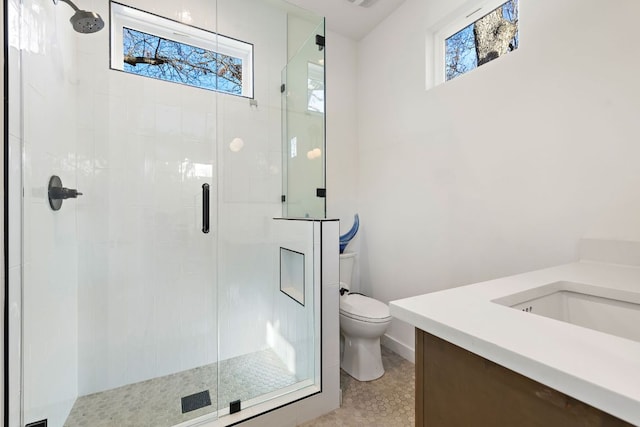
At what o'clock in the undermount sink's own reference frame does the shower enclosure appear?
The shower enclosure is roughly at 1 o'clock from the undermount sink.

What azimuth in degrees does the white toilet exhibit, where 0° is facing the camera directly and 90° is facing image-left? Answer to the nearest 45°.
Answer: approximately 315°

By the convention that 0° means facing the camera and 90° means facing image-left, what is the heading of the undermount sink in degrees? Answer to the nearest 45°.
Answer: approximately 45°

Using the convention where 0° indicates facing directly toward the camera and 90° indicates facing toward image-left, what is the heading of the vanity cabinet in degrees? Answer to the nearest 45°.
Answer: approximately 45°

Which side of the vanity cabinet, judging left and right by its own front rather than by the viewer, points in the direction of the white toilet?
right

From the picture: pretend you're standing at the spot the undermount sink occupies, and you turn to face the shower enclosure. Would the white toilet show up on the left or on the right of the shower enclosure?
right

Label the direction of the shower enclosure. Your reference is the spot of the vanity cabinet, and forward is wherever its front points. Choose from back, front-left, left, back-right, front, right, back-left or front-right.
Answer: front-right
